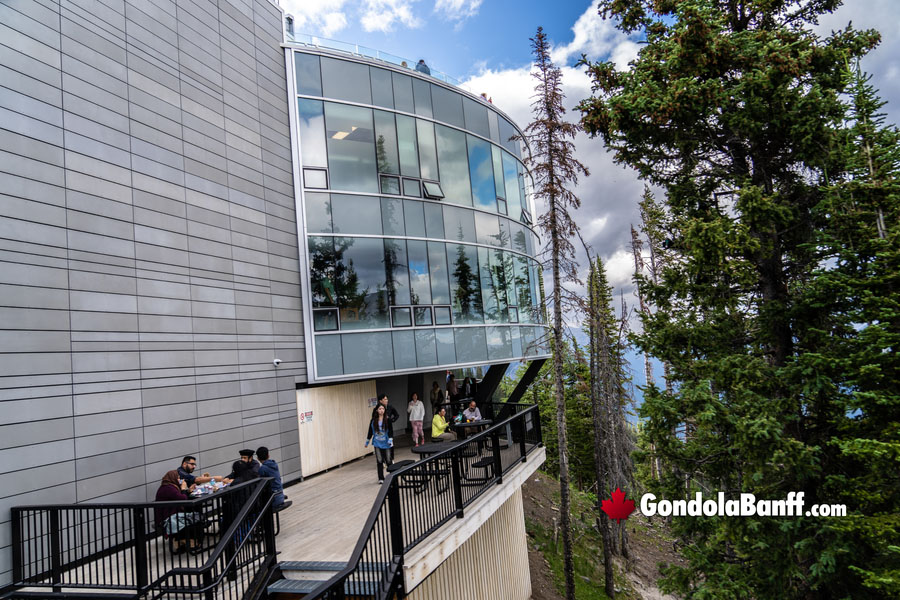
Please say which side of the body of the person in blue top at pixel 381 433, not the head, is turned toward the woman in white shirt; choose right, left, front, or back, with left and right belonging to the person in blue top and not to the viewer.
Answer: back

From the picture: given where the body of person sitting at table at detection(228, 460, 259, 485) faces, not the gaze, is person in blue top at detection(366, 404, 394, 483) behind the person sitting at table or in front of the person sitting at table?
behind

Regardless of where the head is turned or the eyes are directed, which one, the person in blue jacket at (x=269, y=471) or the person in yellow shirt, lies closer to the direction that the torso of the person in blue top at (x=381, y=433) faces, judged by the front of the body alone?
the person in blue jacket

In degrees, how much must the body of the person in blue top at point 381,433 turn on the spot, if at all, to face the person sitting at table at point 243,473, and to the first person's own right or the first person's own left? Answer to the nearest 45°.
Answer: approximately 45° to the first person's own right

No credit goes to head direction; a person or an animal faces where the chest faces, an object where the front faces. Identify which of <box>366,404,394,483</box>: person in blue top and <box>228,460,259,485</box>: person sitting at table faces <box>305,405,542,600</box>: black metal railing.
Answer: the person in blue top

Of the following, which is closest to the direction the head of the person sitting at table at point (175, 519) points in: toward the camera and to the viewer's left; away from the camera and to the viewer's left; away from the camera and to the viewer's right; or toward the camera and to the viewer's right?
away from the camera and to the viewer's right

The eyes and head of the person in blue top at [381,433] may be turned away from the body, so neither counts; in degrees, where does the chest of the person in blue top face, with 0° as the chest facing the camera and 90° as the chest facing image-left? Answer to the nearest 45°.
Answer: approximately 0°

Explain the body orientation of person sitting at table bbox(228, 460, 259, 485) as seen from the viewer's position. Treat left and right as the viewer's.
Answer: facing to the left of the viewer

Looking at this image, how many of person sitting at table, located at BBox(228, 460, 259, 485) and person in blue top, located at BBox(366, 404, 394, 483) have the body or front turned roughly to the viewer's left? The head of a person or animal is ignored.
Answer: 1
